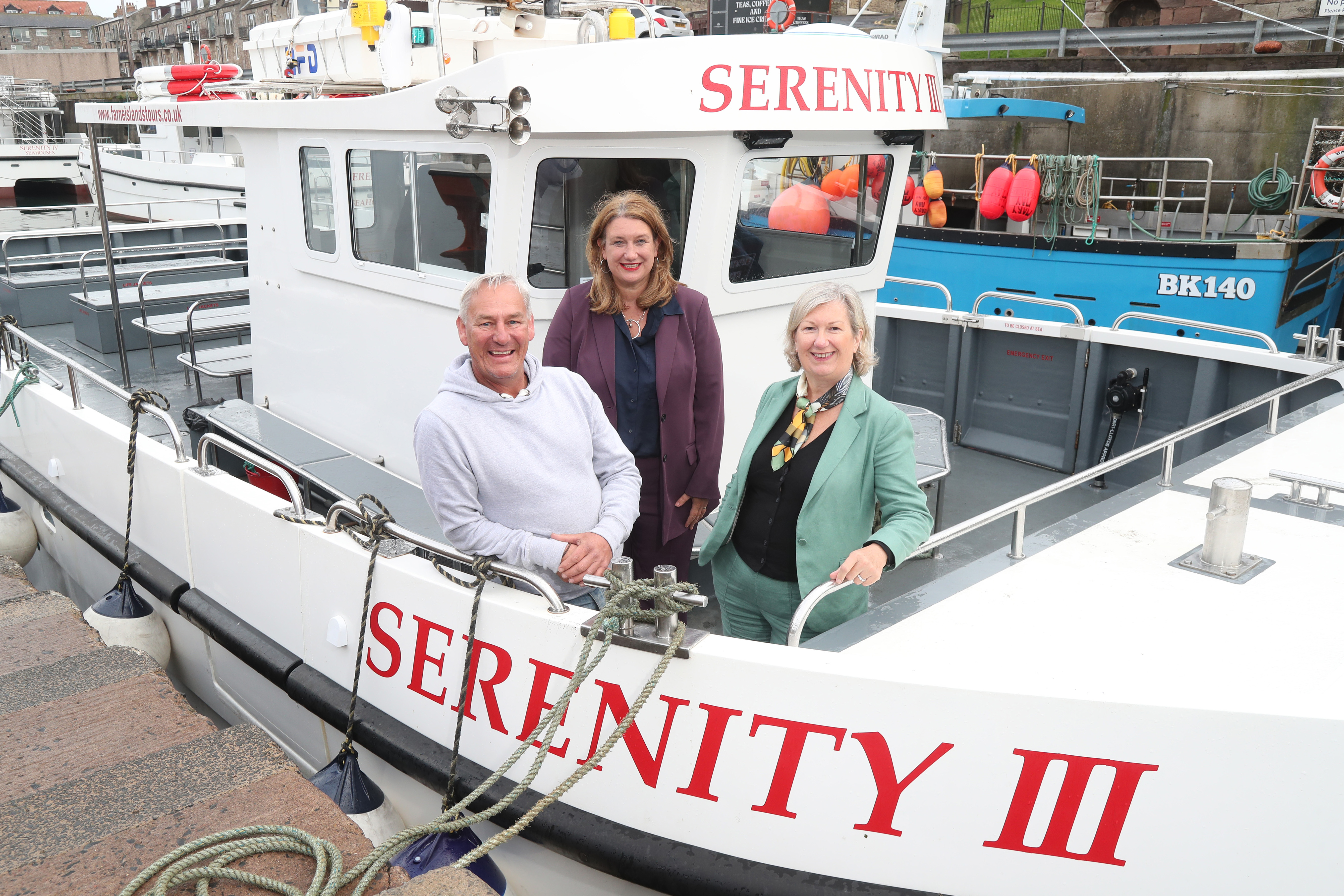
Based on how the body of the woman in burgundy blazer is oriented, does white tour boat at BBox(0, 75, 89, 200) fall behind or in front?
behind

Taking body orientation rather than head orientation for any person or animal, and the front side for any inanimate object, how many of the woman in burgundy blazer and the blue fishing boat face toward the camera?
1

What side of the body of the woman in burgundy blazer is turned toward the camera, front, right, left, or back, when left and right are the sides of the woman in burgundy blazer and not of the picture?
front

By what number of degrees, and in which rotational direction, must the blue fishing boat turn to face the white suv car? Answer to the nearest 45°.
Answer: approximately 135° to its left

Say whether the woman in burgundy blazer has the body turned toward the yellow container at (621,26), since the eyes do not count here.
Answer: no

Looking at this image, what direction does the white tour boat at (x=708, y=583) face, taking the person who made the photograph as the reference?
facing the viewer and to the right of the viewer

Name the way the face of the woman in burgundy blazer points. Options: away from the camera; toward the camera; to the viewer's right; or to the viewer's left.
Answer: toward the camera

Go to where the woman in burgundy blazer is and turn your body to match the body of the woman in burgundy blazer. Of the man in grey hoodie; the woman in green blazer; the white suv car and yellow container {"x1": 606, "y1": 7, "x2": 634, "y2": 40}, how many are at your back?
2

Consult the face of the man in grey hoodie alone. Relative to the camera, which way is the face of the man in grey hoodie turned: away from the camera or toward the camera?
toward the camera

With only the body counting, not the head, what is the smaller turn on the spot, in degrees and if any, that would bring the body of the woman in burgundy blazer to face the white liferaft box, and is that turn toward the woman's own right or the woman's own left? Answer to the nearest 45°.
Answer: approximately 135° to the woman's own right

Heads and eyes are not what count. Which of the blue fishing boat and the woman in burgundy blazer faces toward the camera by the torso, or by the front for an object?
the woman in burgundy blazer

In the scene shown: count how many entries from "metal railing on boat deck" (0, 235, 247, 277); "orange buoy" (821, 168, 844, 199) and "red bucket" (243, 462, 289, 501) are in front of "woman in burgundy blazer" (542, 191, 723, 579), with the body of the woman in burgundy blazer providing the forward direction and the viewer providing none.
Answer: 0
